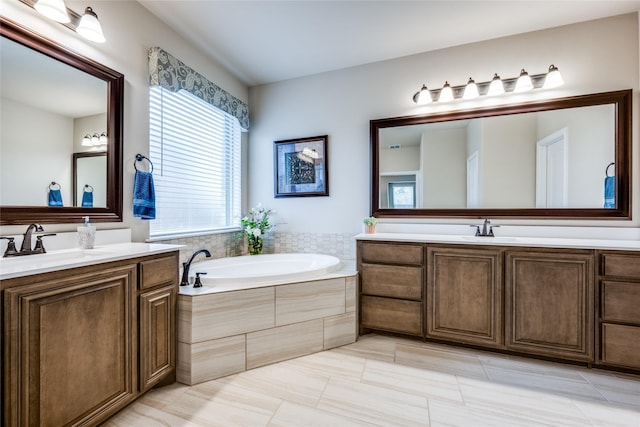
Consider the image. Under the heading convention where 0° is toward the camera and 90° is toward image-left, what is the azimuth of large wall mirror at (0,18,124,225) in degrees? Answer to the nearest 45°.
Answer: approximately 315°

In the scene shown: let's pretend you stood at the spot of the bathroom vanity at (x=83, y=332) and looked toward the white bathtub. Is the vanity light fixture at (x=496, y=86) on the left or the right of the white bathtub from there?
right

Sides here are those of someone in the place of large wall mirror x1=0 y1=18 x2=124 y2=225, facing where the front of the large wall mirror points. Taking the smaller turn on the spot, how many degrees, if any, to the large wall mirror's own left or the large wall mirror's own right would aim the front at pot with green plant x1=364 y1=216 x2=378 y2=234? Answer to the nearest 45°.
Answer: approximately 45° to the large wall mirror's own left

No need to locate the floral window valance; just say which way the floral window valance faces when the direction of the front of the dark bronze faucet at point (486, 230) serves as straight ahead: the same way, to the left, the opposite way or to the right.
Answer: to the left

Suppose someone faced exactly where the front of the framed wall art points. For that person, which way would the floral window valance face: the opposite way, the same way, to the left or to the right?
to the left

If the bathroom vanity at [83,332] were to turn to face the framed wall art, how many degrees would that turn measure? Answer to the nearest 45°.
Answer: approximately 90° to its left

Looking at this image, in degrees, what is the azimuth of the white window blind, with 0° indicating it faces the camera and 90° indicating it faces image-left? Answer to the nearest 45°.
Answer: approximately 315°
